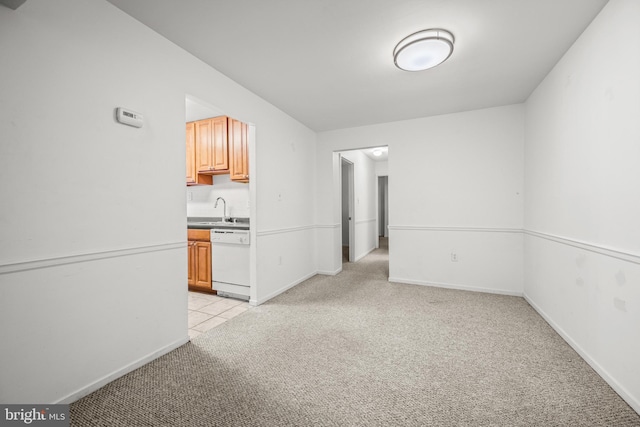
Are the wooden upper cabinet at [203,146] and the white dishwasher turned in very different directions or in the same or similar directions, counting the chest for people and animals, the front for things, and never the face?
same or similar directions

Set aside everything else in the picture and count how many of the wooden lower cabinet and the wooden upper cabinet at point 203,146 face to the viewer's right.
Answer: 0

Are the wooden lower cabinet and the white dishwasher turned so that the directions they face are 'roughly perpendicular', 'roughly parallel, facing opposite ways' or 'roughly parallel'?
roughly parallel

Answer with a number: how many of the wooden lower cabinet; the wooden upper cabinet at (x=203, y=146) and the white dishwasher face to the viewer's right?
0

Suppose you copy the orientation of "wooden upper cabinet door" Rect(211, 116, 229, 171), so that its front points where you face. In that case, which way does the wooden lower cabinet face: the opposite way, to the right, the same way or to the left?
the same way

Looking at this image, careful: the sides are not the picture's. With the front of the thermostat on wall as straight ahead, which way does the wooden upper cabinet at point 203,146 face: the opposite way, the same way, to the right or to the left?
to the right

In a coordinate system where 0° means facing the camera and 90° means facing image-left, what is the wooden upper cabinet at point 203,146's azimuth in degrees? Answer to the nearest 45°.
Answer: approximately 45°

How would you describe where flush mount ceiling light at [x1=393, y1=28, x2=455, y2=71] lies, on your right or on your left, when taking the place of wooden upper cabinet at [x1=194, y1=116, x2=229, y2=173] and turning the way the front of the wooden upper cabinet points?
on your left

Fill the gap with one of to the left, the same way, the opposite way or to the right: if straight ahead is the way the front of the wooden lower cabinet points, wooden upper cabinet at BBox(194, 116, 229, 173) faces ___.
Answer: the same way

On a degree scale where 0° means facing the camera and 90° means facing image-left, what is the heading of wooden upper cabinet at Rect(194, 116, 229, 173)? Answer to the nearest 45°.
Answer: approximately 45°

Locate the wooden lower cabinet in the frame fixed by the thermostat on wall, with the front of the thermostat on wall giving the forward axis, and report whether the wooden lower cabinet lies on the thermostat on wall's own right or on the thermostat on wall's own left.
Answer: on the thermostat on wall's own left

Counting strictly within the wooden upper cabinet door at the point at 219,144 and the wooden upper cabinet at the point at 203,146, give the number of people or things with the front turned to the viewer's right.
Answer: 0

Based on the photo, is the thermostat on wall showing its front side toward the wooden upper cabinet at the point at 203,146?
no

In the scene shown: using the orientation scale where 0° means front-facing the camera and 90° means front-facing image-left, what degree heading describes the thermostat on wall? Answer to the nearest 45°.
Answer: approximately 315°

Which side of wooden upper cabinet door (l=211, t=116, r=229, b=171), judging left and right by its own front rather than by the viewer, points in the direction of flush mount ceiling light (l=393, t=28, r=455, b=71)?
left
